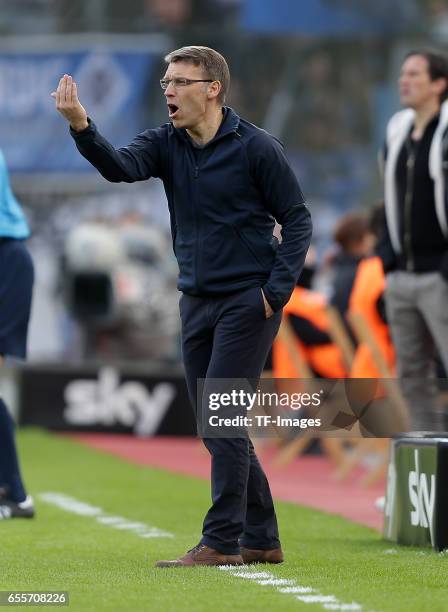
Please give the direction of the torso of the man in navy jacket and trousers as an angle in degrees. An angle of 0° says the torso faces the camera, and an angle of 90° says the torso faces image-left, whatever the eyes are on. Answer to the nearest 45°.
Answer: approximately 45°

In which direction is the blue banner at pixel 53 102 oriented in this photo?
toward the camera

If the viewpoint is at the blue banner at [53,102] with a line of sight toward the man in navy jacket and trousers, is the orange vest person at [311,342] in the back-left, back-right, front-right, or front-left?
front-left

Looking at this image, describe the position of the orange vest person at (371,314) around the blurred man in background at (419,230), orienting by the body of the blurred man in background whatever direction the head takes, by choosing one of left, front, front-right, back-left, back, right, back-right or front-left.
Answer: back-right

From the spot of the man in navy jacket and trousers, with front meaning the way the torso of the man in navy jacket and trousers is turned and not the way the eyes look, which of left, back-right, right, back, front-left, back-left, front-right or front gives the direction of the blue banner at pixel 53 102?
back-right

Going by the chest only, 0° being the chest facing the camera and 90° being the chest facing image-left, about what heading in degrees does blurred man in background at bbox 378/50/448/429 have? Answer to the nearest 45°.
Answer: approximately 45°

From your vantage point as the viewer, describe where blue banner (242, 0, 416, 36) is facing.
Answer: facing the viewer

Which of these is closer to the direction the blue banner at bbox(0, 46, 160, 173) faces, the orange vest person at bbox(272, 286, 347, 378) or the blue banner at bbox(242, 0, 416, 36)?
the orange vest person

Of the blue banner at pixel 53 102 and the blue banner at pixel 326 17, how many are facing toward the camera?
2

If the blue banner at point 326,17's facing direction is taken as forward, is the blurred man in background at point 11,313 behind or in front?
in front

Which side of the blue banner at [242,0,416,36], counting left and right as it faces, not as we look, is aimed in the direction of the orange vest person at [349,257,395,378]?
front
